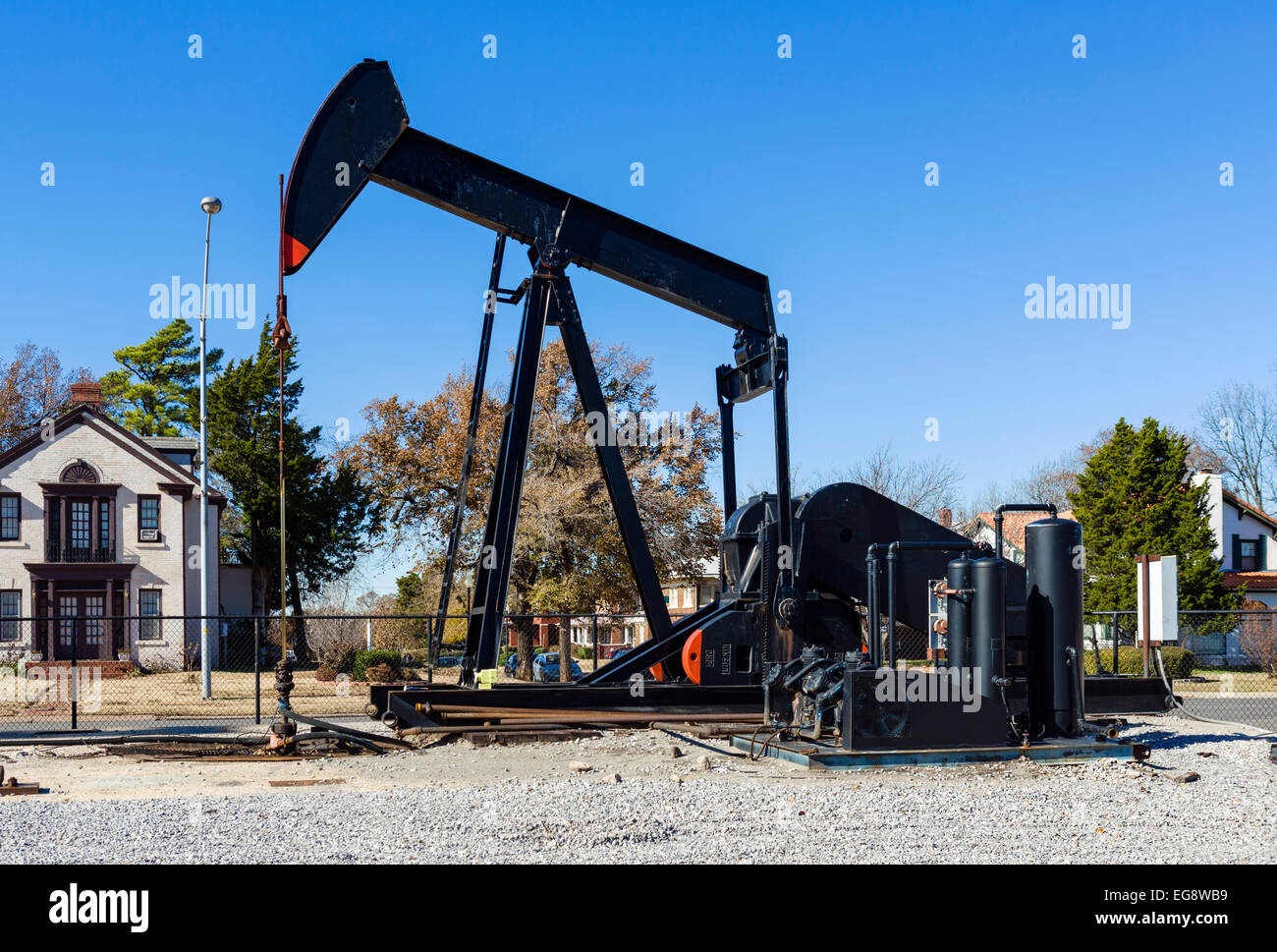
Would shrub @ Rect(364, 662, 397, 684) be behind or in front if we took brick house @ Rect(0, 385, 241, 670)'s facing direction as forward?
in front

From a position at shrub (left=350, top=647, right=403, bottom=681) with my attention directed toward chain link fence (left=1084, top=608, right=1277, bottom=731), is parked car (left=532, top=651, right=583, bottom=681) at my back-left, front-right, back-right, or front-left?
front-left

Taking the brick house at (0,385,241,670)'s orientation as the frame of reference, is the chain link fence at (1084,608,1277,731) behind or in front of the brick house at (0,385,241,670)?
in front

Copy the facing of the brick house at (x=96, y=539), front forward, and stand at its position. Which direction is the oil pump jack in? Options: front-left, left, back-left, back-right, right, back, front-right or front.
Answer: front

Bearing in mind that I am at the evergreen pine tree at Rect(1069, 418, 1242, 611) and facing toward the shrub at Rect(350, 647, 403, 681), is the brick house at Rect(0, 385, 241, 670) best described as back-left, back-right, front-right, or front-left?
front-right

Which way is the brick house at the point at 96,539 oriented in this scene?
toward the camera

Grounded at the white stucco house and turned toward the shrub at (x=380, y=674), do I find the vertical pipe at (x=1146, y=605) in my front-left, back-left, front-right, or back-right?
front-left

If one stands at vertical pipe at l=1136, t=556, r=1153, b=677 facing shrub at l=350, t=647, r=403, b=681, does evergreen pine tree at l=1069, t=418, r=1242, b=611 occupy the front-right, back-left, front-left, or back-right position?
front-right

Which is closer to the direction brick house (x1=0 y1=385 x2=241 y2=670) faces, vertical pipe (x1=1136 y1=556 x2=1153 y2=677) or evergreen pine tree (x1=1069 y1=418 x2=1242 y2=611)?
the vertical pipe
